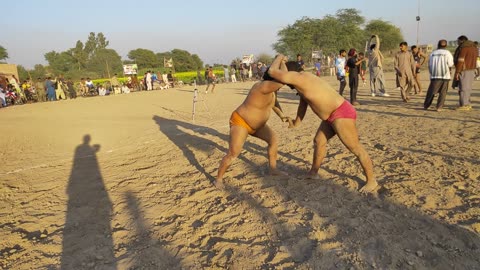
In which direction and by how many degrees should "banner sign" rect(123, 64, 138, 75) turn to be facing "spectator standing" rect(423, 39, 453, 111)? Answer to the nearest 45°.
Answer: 0° — it already faces them

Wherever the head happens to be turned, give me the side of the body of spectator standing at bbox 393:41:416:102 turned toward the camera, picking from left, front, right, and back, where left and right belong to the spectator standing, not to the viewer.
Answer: front

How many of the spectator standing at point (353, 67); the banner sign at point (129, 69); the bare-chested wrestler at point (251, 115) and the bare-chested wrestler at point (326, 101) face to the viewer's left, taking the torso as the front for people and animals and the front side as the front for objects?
1

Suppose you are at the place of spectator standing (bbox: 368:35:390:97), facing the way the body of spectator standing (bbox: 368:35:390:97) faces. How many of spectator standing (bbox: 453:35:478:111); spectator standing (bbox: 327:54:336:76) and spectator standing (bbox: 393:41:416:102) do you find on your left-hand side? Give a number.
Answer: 2

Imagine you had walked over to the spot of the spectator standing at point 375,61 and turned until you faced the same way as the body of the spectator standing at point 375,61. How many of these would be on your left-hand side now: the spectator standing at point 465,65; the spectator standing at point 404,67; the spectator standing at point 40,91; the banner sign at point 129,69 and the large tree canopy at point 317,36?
2

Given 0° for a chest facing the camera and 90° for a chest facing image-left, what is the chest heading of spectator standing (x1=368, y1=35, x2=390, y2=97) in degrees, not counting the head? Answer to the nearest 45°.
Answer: approximately 45°

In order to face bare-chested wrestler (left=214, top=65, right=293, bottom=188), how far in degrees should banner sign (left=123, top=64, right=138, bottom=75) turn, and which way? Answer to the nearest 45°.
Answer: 0° — it already faces them

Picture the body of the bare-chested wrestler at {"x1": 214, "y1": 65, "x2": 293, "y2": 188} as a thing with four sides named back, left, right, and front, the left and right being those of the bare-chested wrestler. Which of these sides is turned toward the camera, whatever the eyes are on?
right
